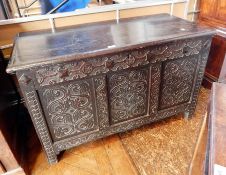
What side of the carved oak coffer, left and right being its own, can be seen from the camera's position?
front

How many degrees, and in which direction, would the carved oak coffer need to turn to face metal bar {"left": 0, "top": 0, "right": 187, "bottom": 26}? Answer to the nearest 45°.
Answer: approximately 180°
